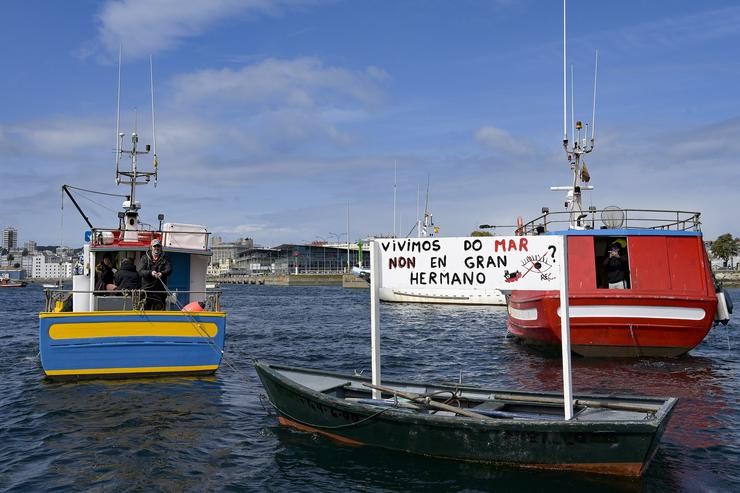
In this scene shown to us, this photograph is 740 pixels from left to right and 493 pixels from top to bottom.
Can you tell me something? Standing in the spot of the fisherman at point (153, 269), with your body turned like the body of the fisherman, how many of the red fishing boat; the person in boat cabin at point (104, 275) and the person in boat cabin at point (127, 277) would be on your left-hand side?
1

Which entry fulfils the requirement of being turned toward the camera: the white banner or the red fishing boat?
the white banner

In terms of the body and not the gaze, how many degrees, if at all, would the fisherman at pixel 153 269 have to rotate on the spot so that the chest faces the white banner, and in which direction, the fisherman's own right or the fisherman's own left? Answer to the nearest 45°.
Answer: approximately 45° to the fisherman's own left

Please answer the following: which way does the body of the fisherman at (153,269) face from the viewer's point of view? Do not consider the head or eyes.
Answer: toward the camera

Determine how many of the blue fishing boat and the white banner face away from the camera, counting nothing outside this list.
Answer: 1

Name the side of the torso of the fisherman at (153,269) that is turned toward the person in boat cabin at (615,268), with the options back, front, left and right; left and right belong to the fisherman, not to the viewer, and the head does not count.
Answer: left

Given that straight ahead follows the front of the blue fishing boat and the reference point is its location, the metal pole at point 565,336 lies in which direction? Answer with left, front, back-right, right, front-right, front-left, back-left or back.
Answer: back-right

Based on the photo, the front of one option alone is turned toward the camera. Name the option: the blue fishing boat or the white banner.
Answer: the white banner

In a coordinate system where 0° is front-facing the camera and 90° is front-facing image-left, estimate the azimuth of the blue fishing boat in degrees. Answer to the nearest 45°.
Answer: approximately 180°

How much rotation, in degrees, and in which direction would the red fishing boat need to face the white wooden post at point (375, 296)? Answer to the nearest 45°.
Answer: approximately 90° to its left

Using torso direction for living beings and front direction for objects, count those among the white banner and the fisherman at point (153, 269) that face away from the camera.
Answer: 0

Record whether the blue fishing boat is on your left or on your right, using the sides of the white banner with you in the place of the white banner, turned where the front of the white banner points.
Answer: on your right

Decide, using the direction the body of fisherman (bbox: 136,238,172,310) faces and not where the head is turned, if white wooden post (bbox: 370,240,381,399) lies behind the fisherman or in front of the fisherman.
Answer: in front

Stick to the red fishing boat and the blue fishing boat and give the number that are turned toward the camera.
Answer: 0

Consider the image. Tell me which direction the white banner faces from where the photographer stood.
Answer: facing the viewer
